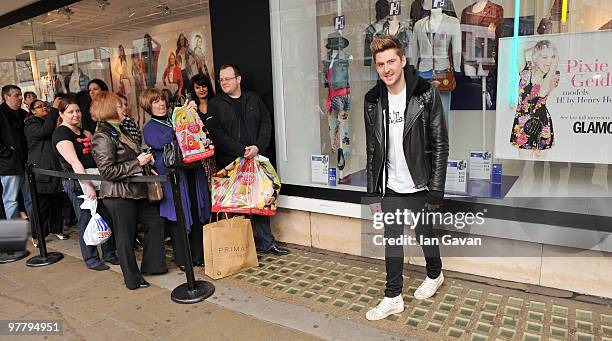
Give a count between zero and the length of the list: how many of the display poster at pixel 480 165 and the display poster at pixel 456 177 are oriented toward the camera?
2

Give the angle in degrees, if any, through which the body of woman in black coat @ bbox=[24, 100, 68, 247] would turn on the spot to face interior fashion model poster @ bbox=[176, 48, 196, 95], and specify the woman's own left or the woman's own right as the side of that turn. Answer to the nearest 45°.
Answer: approximately 90° to the woman's own left

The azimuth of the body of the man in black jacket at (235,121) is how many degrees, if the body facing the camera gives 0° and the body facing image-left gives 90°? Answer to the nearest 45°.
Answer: approximately 0°

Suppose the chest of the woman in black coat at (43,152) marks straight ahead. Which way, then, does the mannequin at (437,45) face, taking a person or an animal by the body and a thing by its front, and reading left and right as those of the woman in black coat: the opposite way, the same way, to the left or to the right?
to the right

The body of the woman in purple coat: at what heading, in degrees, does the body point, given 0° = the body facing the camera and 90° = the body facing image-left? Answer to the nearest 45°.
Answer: approximately 315°

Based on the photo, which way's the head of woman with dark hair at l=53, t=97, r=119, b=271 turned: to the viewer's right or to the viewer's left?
to the viewer's right

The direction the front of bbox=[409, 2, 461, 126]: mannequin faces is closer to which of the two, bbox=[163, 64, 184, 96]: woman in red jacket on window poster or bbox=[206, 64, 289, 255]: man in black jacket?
the man in black jacket
